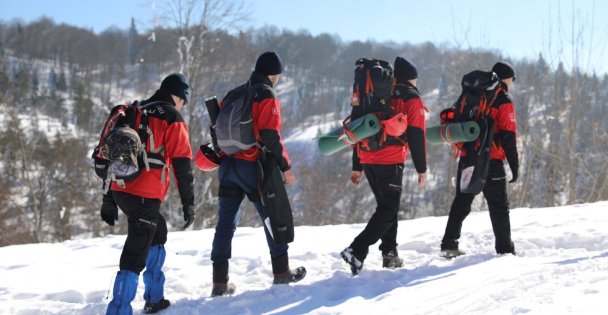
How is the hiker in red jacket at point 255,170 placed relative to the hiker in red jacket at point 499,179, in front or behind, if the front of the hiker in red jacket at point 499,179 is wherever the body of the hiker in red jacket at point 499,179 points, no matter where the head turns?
behind

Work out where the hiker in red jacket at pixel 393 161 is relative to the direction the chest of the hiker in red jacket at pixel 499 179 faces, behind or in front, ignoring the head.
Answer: behind
